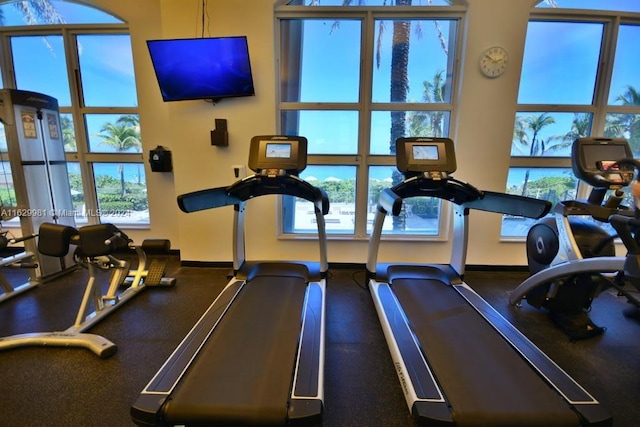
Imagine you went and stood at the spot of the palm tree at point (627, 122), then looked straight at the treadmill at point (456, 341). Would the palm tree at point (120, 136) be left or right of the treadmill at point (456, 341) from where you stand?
right

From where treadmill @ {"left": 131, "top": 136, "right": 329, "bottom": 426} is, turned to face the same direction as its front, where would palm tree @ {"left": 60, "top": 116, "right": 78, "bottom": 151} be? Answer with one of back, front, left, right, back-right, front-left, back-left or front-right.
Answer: front-left

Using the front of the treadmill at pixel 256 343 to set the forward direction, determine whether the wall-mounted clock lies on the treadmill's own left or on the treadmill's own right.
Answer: on the treadmill's own right

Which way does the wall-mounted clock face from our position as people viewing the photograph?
facing the viewer

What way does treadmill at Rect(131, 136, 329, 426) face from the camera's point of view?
away from the camera

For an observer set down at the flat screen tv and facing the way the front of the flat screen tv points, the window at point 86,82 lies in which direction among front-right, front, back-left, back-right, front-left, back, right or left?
back-right

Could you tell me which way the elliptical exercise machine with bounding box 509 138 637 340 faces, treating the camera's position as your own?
facing away from the viewer and to the left of the viewer

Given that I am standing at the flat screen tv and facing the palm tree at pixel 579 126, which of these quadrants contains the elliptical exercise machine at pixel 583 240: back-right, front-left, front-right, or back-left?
front-right

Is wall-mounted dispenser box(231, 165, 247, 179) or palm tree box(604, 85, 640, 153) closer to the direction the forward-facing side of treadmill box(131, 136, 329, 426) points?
the wall-mounted dispenser

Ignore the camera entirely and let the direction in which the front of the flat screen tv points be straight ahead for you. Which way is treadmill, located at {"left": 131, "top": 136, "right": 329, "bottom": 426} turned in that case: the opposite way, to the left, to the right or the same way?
the opposite way

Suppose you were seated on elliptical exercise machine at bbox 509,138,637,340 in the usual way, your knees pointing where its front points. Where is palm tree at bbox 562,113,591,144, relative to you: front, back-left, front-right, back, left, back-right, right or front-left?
front-right

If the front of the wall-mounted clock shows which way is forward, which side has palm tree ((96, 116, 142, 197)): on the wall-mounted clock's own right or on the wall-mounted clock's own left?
on the wall-mounted clock's own right

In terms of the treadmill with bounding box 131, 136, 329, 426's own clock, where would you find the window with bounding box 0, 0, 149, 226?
The window is roughly at 11 o'clock from the treadmill.

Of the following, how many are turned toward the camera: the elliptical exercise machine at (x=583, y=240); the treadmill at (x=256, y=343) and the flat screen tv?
1

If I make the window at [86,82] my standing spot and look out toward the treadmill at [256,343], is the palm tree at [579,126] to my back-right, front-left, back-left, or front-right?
front-left
